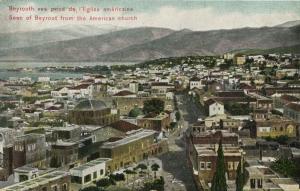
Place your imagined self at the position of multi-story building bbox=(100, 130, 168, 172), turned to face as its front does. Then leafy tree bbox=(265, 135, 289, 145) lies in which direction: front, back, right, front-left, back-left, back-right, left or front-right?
front-left

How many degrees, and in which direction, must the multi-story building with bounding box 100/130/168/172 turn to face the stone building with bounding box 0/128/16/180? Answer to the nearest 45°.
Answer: approximately 135° to its right

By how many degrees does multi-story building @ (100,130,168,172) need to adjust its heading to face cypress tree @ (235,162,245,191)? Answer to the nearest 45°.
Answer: approximately 45° to its left

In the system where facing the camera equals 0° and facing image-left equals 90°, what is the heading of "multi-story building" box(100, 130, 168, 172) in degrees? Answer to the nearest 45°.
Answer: approximately 315°

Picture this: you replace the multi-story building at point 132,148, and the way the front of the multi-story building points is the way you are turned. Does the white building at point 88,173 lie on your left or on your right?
on your right

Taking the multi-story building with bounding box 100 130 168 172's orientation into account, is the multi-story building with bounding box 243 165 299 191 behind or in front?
in front

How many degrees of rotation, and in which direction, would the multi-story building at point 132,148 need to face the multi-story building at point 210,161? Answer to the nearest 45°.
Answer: approximately 45° to its left

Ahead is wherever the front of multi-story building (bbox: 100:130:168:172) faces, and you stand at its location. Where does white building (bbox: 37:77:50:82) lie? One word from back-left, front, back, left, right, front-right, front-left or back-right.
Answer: back-right
